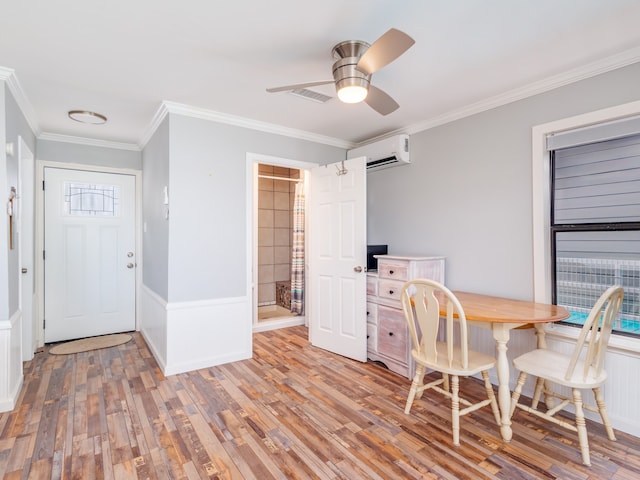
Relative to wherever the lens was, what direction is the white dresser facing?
facing the viewer and to the left of the viewer

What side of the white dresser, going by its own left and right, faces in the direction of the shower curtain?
right

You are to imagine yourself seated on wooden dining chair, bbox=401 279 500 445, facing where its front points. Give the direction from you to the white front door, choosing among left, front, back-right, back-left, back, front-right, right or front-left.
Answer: back-left

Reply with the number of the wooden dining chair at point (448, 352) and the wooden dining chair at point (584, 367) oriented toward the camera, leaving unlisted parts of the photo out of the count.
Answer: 0

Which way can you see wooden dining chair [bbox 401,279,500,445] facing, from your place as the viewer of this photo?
facing away from the viewer and to the right of the viewer

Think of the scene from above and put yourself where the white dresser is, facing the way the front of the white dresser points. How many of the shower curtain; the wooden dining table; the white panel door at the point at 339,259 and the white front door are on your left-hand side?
1

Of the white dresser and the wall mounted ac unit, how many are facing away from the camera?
0

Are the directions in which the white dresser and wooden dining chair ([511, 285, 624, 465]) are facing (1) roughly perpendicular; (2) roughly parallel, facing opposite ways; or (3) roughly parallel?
roughly perpendicular
